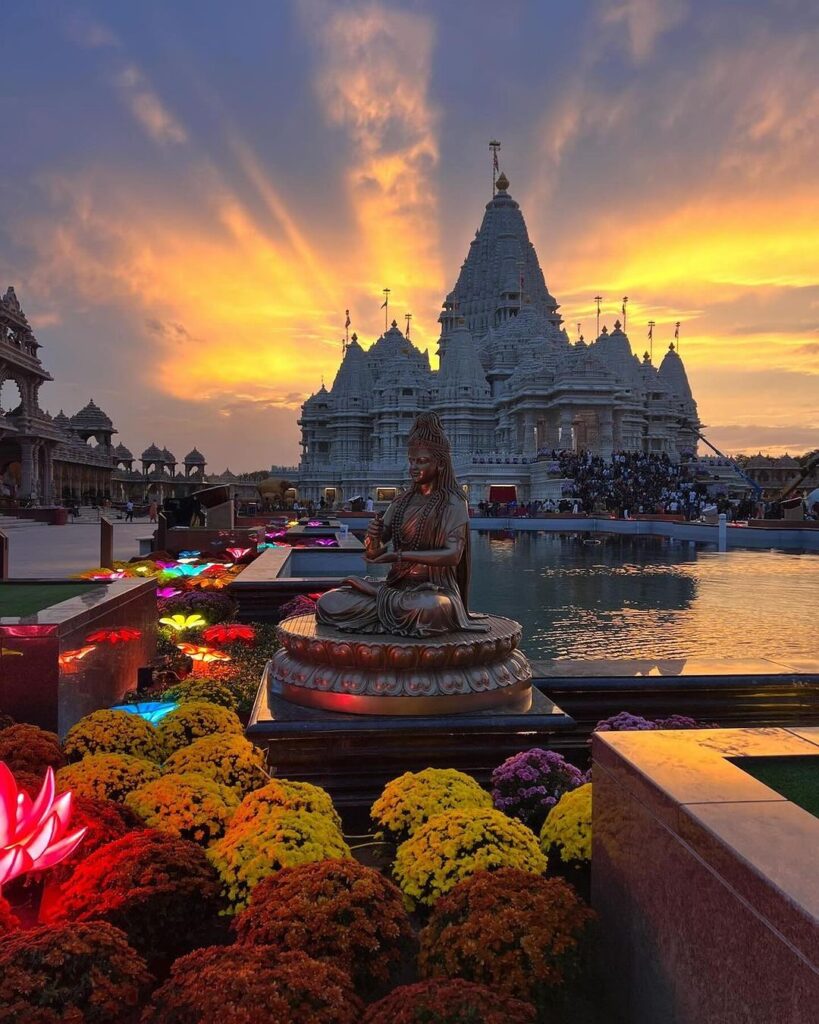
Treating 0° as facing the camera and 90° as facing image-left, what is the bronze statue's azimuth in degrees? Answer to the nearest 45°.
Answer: approximately 45°

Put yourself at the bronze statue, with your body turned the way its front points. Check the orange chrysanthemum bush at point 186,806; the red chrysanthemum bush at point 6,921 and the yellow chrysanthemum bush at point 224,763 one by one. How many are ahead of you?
3

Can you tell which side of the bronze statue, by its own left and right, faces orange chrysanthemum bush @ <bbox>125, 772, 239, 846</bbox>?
front

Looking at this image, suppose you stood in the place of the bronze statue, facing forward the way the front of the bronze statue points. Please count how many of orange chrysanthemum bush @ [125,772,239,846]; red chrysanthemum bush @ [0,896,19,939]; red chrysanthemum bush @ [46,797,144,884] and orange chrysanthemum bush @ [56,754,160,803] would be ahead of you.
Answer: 4

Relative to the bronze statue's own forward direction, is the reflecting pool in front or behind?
behind

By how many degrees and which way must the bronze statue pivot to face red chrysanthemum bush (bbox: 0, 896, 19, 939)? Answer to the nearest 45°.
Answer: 0° — it already faces it

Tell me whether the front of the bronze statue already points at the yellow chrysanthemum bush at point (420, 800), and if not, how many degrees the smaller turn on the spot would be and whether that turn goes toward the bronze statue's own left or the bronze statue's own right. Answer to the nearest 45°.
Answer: approximately 45° to the bronze statue's own left

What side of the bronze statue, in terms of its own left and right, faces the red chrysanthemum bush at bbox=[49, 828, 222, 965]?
front

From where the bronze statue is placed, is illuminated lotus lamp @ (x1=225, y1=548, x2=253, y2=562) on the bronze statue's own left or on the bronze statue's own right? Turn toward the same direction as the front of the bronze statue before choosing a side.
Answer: on the bronze statue's own right

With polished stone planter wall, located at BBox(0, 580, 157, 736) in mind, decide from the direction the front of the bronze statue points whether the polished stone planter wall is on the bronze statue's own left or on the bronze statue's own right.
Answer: on the bronze statue's own right

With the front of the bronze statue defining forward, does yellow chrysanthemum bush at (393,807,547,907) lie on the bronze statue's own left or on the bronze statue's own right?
on the bronze statue's own left

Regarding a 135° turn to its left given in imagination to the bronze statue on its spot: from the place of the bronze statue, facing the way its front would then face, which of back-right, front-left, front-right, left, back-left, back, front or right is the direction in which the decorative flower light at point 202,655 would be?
back-left
